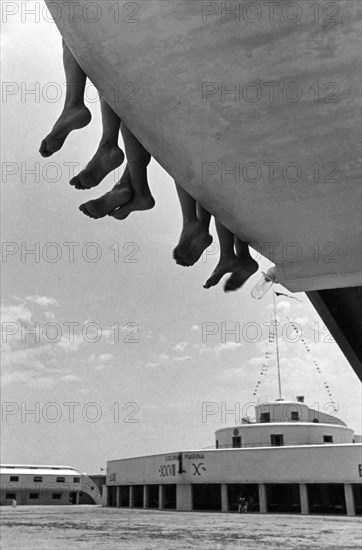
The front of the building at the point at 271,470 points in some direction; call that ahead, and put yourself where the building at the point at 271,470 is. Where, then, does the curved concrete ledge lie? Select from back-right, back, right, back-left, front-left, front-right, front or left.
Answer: front-left

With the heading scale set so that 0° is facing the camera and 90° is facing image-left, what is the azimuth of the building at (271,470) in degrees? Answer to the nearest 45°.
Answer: approximately 45°
